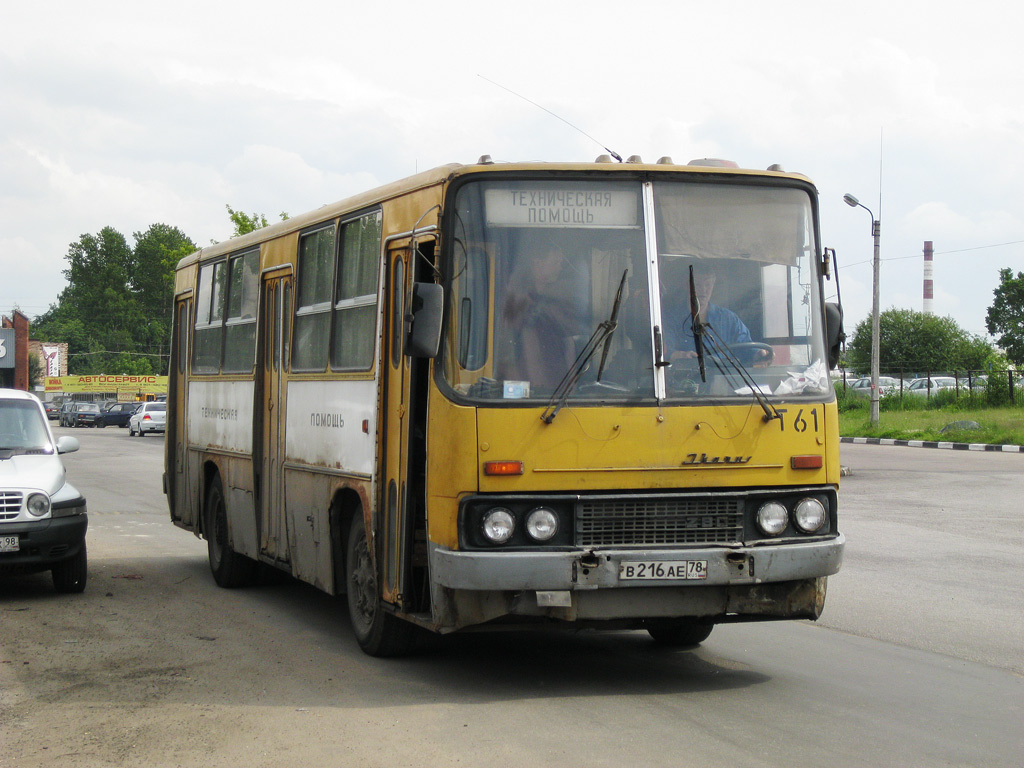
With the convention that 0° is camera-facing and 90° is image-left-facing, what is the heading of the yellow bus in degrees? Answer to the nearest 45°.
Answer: approximately 315°

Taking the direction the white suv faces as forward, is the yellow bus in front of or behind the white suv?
in front

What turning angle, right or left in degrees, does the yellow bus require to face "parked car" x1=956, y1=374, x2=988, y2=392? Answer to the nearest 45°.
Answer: approximately 90° to its left

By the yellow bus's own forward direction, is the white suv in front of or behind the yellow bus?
behind

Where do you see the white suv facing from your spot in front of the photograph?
facing the viewer

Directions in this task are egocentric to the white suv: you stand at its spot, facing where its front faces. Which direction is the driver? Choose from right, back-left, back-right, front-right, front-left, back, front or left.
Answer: front-left

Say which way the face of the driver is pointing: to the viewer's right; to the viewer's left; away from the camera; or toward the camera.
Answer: toward the camera

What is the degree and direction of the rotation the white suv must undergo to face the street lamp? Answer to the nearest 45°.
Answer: approximately 135° to its left

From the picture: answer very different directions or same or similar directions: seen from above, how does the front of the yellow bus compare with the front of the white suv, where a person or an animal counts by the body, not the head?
same or similar directions

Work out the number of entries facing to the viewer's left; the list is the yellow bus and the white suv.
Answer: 0
